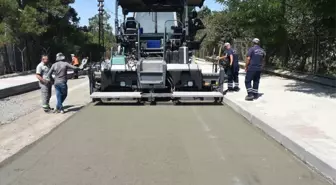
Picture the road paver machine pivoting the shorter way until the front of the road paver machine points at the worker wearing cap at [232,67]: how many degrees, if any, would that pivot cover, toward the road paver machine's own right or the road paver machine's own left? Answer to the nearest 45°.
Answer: approximately 45° to the road paver machine's own right

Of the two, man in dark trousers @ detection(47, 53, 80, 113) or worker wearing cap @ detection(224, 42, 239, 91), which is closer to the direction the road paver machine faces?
the worker wearing cap

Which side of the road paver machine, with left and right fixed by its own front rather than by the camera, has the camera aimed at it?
back

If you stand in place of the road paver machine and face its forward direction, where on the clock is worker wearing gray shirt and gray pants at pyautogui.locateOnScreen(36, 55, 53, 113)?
The worker wearing gray shirt and gray pants is roughly at 8 o'clock from the road paver machine.
